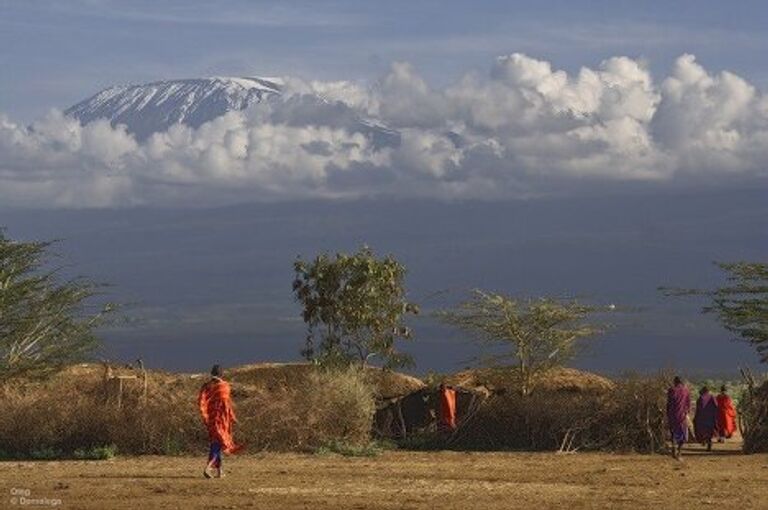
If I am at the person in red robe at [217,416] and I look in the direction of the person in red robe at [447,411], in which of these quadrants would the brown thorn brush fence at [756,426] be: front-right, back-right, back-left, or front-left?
front-right

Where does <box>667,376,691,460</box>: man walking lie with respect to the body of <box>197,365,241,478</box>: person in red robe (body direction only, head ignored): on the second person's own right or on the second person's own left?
on the second person's own right

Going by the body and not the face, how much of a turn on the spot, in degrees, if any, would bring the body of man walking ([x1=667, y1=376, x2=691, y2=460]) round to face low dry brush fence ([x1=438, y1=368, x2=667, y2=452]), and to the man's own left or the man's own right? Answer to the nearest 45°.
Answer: approximately 45° to the man's own left

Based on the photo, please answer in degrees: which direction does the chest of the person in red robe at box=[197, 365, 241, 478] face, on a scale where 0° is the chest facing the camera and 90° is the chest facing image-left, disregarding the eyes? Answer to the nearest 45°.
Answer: approximately 180°

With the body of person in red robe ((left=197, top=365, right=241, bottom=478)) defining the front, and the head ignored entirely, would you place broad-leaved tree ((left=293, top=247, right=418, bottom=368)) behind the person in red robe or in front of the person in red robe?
in front

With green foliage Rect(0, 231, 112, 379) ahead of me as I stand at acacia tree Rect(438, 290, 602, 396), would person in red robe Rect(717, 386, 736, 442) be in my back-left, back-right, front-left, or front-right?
back-left

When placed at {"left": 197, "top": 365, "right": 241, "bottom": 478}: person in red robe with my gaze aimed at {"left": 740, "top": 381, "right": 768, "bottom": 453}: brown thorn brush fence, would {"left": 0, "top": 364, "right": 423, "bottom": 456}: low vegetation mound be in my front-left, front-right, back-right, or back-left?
front-left

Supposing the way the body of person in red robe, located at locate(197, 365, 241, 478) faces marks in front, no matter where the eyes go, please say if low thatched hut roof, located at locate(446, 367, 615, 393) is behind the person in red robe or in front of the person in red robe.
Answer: in front

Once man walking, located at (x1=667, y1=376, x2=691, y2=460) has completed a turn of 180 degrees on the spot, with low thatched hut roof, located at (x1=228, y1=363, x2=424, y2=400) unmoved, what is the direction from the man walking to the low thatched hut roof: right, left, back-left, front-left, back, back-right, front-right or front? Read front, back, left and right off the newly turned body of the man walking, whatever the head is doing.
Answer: back-right

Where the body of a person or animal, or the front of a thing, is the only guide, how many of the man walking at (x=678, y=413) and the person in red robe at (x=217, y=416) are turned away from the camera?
2

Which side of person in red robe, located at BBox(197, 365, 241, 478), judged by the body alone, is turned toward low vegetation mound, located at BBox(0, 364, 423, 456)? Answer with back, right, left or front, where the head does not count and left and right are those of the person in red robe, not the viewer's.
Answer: front

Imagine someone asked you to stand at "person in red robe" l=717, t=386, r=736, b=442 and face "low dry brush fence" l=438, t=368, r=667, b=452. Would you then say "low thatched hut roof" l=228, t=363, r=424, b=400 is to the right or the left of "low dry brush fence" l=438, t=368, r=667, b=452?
right

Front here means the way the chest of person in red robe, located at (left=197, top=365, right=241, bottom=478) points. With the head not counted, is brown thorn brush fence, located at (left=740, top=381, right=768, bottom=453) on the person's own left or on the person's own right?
on the person's own right

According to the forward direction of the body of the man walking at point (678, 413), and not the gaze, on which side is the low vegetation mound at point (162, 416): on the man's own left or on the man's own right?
on the man's own left

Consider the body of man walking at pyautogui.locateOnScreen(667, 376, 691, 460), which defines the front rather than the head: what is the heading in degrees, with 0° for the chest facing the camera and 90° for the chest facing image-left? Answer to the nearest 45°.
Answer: approximately 180°
